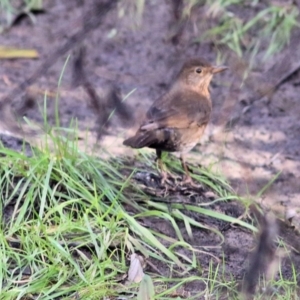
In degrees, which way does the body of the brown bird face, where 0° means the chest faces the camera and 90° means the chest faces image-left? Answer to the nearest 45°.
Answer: approximately 270°
